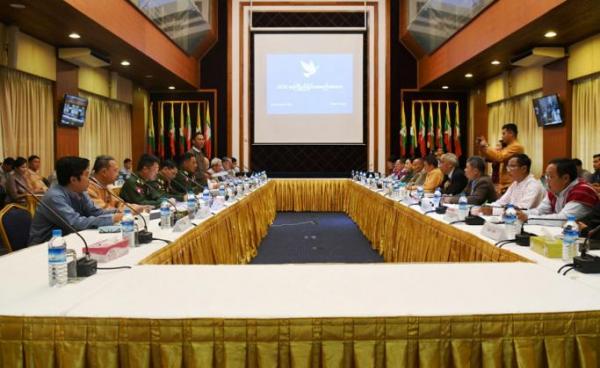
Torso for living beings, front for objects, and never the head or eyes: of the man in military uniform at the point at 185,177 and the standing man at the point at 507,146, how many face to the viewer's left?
1

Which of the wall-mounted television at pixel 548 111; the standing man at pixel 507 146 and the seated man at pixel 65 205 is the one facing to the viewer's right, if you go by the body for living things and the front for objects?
the seated man

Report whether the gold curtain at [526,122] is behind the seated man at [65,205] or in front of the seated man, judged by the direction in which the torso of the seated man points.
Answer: in front

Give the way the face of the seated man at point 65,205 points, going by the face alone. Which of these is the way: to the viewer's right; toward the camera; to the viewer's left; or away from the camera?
to the viewer's right

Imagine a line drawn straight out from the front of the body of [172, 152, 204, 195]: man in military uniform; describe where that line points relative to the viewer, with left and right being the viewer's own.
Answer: facing to the right of the viewer

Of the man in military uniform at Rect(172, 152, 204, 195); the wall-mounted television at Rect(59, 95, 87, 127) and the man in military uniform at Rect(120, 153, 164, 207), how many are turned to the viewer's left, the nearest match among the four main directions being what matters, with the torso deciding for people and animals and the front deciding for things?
0

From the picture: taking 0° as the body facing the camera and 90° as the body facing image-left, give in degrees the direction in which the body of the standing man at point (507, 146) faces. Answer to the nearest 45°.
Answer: approximately 90°

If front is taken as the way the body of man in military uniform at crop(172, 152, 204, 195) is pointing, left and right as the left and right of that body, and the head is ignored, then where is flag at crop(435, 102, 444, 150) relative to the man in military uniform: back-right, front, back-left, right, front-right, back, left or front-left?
front-left

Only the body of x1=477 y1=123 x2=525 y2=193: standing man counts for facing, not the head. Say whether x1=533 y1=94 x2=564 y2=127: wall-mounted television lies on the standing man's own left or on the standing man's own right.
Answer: on the standing man's own right

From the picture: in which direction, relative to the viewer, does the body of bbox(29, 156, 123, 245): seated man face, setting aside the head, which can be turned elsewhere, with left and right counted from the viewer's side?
facing to the right of the viewer

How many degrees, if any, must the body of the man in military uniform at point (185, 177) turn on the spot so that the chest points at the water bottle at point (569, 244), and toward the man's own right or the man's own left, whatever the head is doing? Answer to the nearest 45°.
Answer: approximately 90° to the man's own right

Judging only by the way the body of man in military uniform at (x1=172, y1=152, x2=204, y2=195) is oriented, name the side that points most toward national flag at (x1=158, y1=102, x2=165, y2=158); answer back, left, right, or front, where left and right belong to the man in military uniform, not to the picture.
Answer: left

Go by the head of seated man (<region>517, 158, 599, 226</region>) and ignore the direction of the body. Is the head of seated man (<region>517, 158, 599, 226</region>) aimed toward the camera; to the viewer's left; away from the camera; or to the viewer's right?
to the viewer's left

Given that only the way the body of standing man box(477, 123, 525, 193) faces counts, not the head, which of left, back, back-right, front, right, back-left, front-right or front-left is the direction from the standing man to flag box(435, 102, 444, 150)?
right

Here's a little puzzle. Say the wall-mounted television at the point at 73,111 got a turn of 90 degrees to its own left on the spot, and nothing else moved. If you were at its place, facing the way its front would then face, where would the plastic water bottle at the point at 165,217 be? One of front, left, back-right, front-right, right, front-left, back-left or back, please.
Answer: back-right
